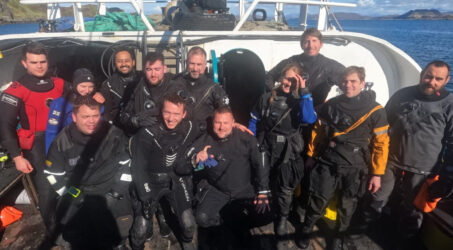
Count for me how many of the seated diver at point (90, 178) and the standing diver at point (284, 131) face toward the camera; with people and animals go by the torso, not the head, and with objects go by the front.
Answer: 2

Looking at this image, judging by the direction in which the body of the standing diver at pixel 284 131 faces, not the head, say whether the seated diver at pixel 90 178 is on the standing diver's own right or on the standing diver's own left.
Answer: on the standing diver's own right

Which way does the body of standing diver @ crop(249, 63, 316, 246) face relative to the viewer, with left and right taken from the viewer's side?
facing the viewer

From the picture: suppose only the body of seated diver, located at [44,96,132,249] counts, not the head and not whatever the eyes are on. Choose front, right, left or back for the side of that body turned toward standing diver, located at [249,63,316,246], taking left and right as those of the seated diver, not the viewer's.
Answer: left

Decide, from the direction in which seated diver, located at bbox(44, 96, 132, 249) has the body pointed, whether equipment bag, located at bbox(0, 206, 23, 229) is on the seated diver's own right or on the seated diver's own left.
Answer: on the seated diver's own right
